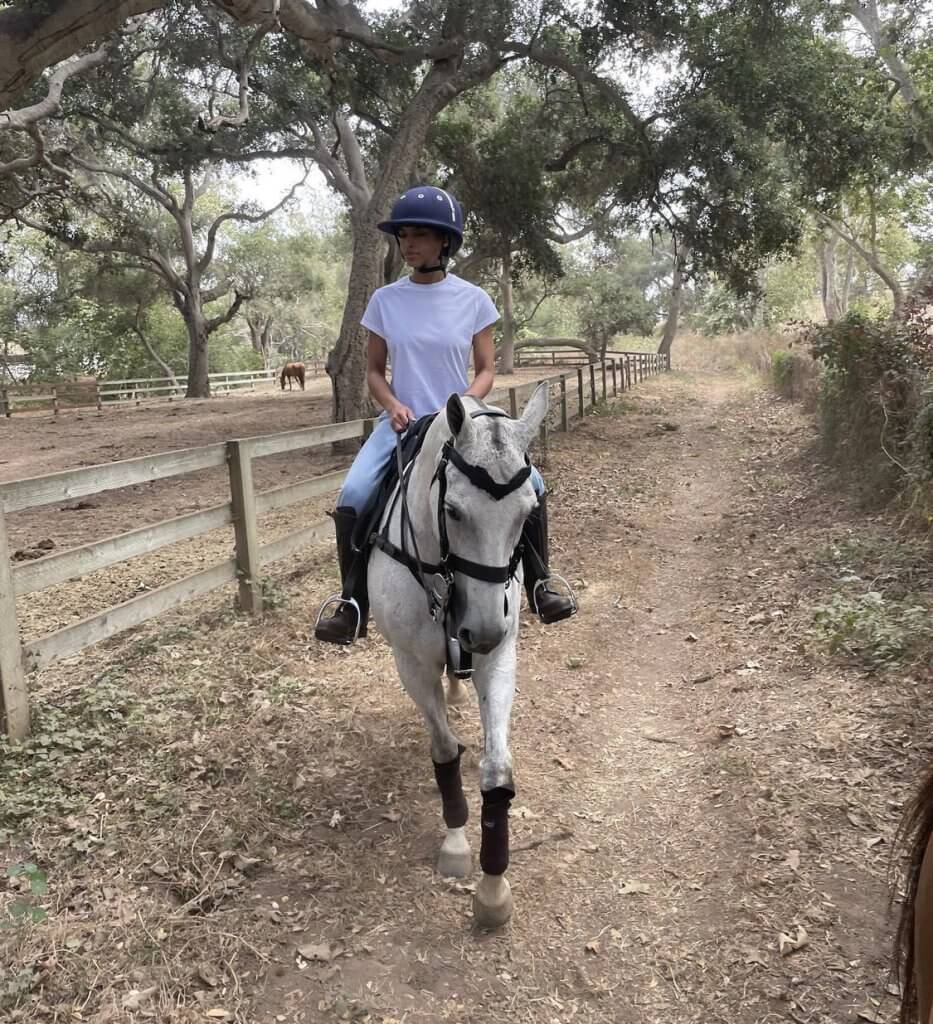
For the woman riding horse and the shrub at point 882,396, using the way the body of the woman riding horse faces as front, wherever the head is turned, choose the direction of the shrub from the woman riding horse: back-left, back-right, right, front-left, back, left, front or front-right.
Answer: back-left

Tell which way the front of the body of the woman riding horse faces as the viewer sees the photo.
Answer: toward the camera

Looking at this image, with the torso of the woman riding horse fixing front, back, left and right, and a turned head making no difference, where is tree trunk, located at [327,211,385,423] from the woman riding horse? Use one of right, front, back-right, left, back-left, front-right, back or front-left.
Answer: back

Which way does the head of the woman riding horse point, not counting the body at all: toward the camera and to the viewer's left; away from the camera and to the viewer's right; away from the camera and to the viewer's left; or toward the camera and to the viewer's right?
toward the camera and to the viewer's left

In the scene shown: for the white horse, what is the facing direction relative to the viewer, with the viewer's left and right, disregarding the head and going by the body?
facing the viewer

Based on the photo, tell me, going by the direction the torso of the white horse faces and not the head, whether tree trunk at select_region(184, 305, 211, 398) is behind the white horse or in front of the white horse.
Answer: behind
